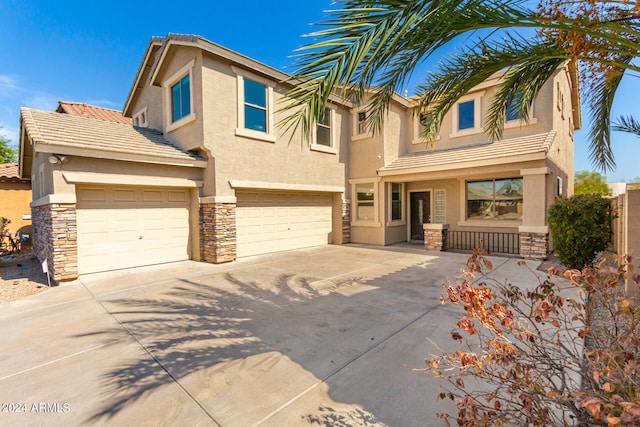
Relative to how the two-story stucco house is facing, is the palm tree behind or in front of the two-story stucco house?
in front

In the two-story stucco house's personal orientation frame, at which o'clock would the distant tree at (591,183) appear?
The distant tree is roughly at 8 o'clock from the two-story stucco house.

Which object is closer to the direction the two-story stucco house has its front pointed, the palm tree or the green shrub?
the palm tree

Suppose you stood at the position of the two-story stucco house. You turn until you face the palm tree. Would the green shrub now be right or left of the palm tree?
left

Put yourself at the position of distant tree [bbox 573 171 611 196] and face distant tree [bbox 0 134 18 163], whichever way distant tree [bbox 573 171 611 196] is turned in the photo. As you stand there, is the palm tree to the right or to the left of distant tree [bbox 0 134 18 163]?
left

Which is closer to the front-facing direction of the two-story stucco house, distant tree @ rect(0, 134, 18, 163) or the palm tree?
the palm tree

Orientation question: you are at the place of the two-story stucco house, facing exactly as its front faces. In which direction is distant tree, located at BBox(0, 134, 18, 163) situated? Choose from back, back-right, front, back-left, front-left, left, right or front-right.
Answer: back-right

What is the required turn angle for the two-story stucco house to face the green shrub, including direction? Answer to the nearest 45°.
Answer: approximately 45° to its left

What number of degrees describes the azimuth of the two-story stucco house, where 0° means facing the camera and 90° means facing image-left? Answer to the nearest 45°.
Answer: approximately 0°

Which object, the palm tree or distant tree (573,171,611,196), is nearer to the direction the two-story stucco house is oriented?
the palm tree
